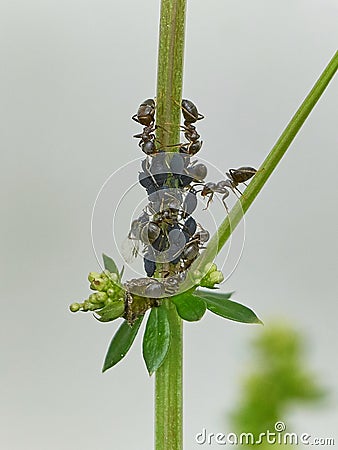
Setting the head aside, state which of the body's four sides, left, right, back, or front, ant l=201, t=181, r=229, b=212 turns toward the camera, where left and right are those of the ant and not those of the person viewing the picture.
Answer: left
